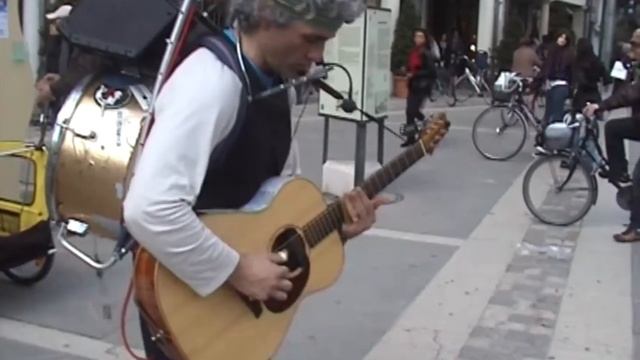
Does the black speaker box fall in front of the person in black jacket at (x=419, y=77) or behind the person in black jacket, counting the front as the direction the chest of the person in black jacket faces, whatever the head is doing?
in front

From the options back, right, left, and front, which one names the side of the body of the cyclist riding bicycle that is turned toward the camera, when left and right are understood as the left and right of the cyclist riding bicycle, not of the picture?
left

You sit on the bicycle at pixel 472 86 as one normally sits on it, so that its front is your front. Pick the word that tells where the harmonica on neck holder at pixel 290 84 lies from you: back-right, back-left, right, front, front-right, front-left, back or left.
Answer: front-left

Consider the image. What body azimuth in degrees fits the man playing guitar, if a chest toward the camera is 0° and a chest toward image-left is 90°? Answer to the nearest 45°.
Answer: approximately 315°

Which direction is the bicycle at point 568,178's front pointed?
to the viewer's left

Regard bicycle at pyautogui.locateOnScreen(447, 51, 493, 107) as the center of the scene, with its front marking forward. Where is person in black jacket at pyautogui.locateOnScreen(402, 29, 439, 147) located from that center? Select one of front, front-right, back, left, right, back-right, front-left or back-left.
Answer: front-left

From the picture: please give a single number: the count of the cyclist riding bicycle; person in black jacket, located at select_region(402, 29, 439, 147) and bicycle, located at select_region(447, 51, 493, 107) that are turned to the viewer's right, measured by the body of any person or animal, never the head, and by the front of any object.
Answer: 0

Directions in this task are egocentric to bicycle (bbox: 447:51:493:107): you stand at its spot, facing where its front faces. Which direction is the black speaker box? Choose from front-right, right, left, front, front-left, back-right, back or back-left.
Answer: front-left

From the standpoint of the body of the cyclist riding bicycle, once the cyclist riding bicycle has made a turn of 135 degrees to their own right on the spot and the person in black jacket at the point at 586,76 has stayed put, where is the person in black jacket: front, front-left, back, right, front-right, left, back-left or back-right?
front-left
